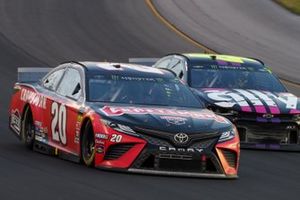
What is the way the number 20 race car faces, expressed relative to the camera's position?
facing the viewer and to the right of the viewer

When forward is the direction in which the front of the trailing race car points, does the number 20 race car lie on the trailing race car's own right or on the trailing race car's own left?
on the trailing race car's own right

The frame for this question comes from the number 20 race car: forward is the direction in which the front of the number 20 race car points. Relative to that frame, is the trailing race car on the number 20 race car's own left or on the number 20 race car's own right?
on the number 20 race car's own left

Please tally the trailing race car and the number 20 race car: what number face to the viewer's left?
0
